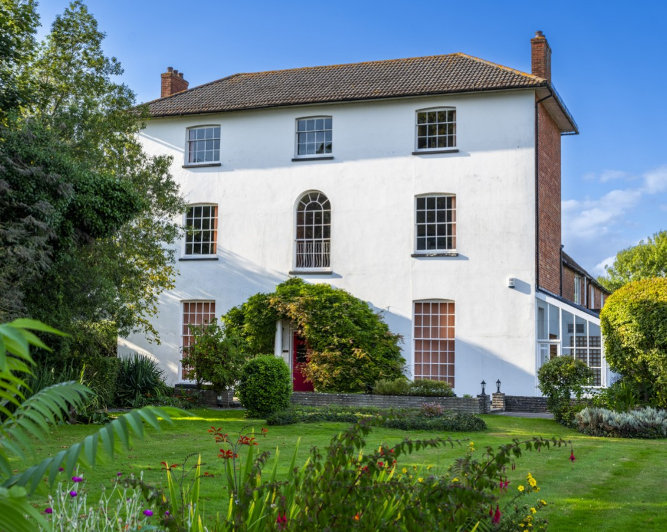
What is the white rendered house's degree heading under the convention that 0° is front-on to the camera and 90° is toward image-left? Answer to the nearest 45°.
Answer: approximately 0°

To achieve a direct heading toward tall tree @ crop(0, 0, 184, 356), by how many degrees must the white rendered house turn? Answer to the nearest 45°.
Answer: approximately 45° to its right

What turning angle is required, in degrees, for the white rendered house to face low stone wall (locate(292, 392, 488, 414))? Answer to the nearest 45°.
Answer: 0° — it already faces it
